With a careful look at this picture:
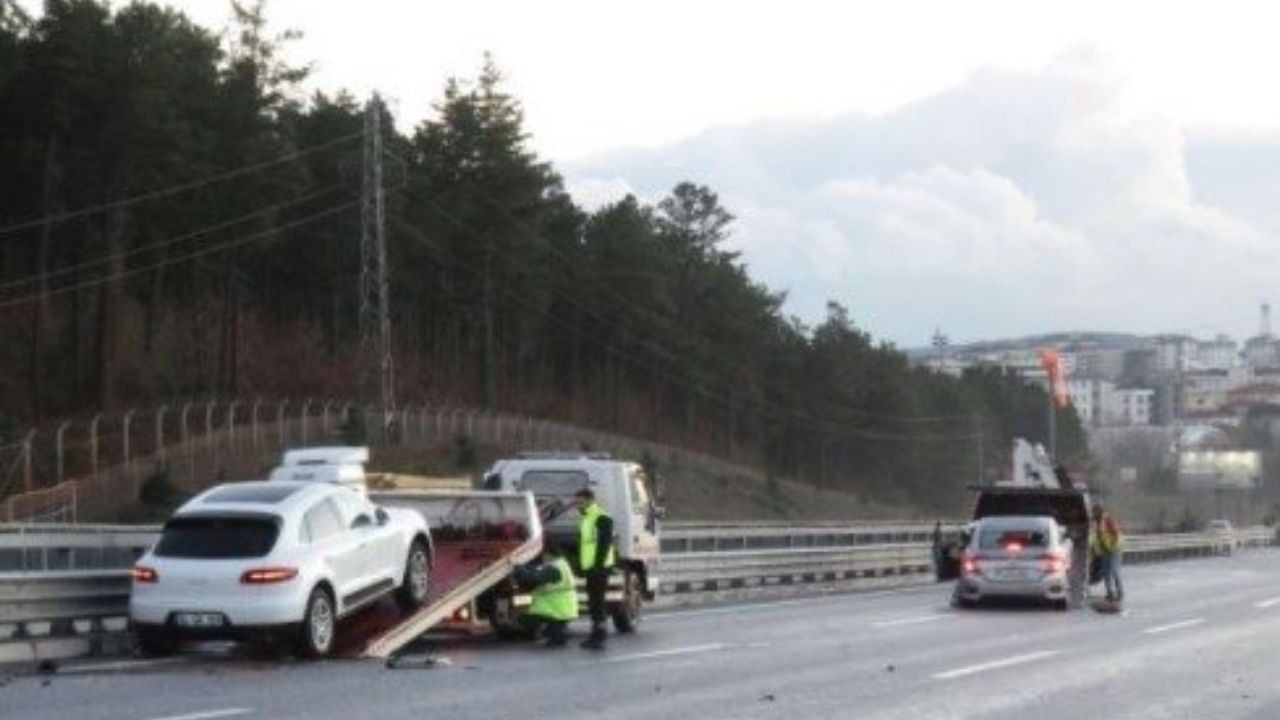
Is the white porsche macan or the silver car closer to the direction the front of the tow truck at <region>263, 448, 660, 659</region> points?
the silver car

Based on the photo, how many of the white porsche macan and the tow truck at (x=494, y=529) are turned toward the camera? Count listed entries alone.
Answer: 0

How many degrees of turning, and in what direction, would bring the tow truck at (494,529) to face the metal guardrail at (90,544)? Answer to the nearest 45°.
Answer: approximately 135° to its left

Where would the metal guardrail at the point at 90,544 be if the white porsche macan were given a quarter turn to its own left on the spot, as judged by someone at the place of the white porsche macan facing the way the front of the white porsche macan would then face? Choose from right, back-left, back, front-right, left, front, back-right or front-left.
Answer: front

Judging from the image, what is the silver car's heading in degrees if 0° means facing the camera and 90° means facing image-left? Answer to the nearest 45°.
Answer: approximately 180°

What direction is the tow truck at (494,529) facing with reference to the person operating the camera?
facing away from the viewer and to the right of the viewer

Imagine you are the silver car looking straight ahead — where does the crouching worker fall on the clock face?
The crouching worker is roughly at 7 o'clock from the silver car.

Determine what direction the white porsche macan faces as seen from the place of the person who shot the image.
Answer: facing away from the viewer and to the right of the viewer

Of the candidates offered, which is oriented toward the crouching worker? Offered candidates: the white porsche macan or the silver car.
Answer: the white porsche macan

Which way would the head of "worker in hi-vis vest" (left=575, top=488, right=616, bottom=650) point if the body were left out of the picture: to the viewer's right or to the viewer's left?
to the viewer's left

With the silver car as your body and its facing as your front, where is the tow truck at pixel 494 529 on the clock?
The tow truck is roughly at 7 o'clock from the silver car.

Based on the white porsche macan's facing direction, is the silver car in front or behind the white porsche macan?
in front

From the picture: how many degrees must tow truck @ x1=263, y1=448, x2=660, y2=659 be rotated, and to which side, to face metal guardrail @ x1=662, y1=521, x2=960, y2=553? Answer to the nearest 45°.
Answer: approximately 45° to its left

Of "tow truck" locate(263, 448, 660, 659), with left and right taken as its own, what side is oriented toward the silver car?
front

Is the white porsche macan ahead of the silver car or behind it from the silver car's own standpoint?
behind

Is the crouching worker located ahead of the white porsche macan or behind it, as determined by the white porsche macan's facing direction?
ahead
